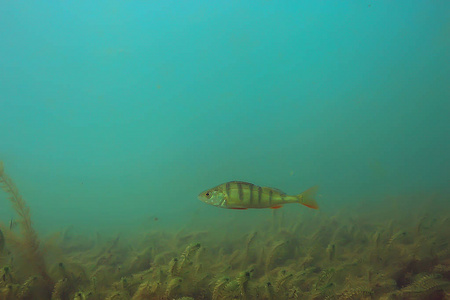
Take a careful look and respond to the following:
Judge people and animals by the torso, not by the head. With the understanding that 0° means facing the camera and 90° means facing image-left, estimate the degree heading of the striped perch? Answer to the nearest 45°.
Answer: approximately 90°

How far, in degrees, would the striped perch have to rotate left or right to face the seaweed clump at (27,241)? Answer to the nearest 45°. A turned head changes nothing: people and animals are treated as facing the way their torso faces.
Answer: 0° — it already faces it
